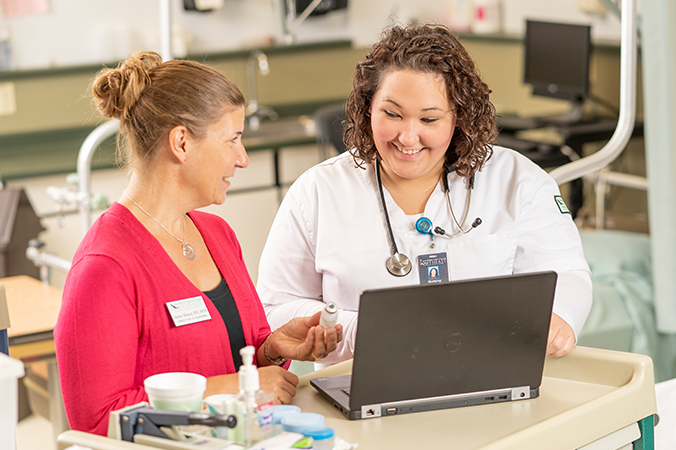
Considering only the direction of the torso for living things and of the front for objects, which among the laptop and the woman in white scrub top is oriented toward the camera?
the woman in white scrub top

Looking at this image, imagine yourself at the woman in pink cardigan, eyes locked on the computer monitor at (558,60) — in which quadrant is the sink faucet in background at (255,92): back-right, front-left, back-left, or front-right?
front-left

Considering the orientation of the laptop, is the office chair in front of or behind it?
in front

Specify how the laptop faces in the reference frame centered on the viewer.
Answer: facing away from the viewer and to the left of the viewer

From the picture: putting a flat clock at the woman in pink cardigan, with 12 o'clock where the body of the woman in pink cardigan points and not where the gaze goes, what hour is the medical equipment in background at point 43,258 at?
The medical equipment in background is roughly at 7 o'clock from the woman in pink cardigan.

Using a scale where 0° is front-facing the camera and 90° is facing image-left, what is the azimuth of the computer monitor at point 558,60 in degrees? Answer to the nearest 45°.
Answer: approximately 45°

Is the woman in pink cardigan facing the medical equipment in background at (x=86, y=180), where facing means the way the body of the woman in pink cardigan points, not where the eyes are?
no

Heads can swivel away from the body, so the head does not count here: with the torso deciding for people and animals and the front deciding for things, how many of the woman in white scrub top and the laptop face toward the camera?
1

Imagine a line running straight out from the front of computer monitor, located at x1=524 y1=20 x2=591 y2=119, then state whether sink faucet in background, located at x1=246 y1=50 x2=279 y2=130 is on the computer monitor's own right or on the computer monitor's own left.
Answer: on the computer monitor's own right

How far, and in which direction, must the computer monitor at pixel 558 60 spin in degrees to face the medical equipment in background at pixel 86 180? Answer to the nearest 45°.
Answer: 0° — it already faces it

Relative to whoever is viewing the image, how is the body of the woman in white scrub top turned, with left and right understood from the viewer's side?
facing the viewer

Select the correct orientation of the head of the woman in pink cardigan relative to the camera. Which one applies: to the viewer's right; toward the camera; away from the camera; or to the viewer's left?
to the viewer's right

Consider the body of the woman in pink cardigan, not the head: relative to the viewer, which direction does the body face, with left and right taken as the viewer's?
facing the viewer and to the right of the viewer
